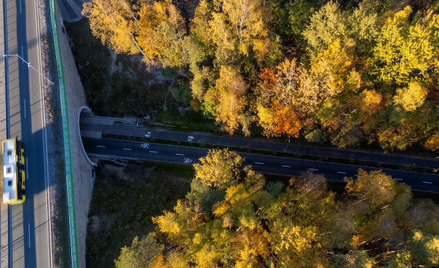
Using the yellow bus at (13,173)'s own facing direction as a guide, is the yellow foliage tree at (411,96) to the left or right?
on its right

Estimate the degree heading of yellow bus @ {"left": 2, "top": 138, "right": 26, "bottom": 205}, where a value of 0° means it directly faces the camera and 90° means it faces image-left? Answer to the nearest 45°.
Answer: approximately 180°

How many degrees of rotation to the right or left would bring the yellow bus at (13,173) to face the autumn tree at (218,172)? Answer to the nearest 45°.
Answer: approximately 135° to its right

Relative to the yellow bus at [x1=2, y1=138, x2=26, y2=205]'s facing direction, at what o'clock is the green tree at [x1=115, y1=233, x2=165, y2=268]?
The green tree is roughly at 4 o'clock from the yellow bus.

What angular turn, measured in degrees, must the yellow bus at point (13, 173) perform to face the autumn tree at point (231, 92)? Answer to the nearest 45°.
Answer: approximately 135° to its right
